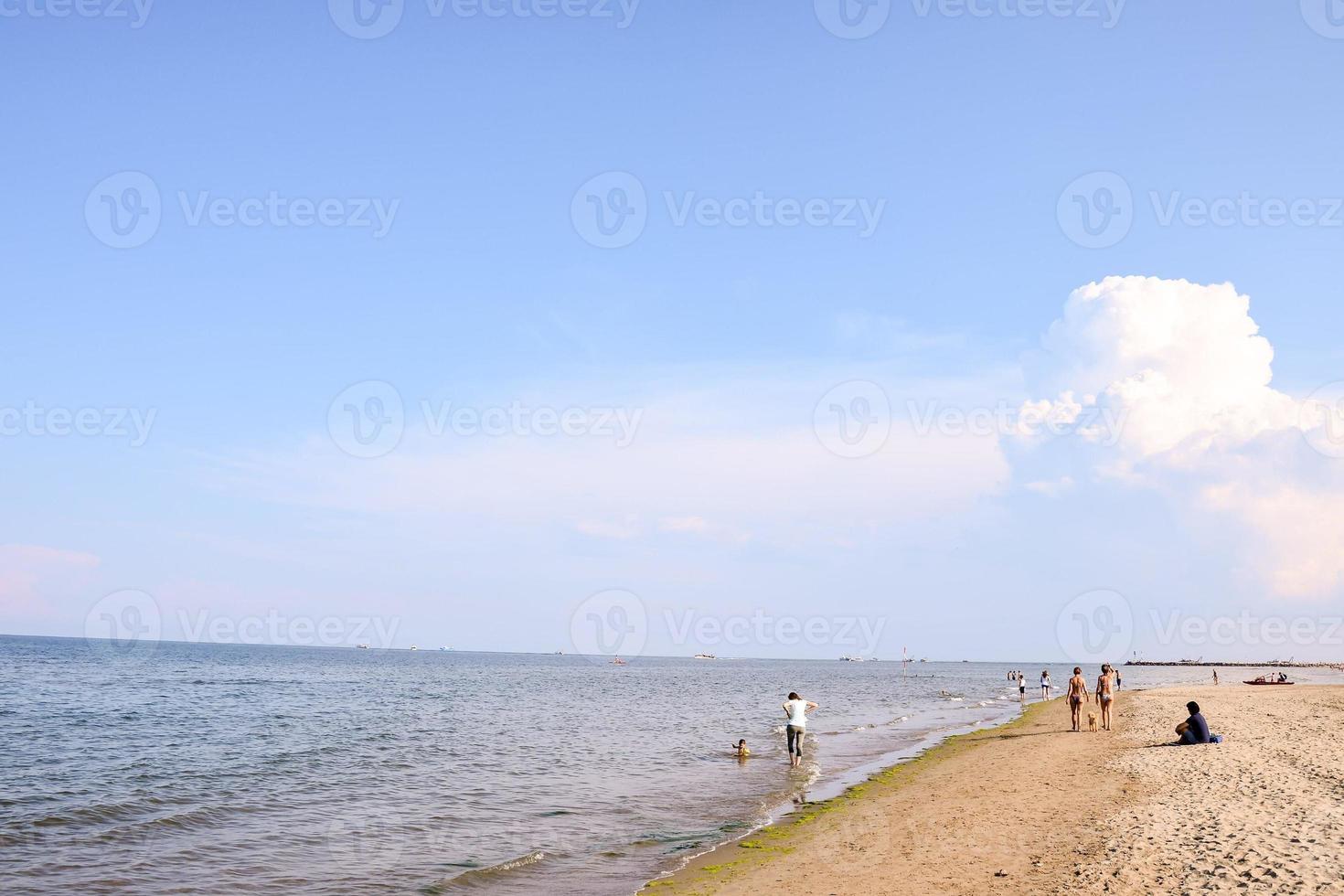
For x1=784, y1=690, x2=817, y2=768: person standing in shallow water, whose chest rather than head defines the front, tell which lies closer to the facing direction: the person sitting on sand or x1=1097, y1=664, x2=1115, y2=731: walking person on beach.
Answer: the walking person on beach

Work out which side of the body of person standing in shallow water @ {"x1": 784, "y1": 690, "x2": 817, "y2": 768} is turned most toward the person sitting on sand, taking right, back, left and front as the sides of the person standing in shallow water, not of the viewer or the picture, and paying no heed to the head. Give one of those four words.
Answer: right

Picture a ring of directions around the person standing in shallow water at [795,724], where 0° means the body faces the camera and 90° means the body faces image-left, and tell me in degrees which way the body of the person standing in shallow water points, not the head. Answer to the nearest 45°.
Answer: approximately 180°

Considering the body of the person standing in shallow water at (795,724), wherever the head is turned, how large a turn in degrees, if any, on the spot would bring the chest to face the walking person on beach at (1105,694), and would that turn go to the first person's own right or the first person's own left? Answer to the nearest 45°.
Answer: approximately 45° to the first person's own right
